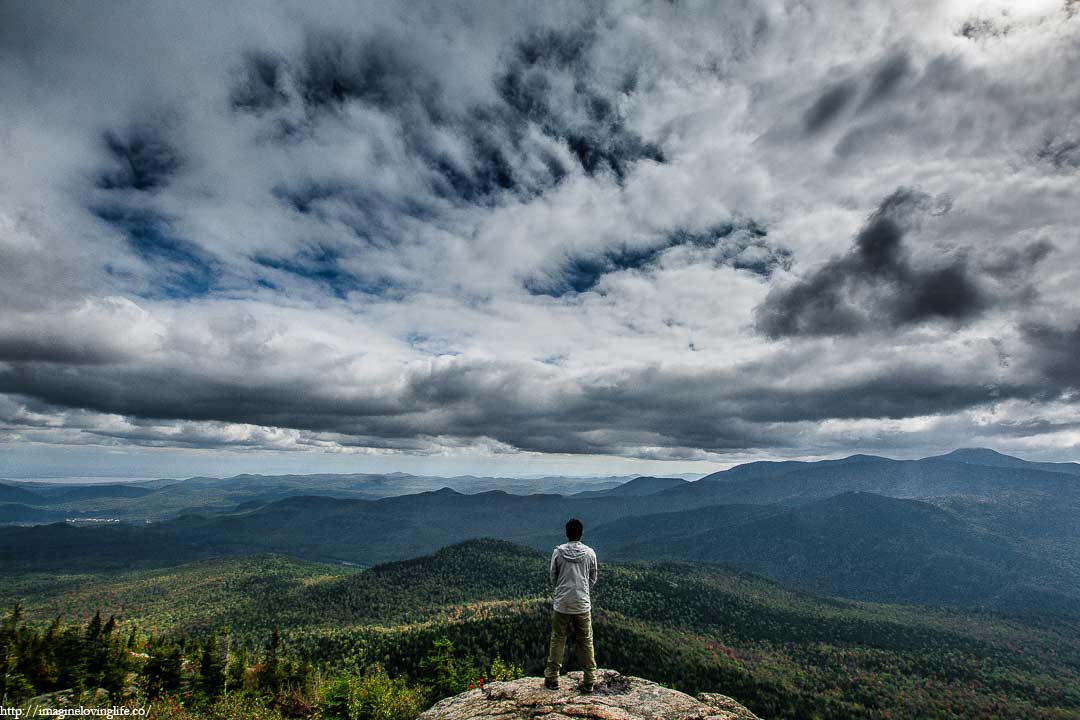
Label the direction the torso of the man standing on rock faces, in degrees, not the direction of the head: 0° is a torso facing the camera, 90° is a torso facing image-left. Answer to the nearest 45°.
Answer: approximately 180°

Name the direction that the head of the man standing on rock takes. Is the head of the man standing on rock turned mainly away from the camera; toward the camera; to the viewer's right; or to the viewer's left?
away from the camera
